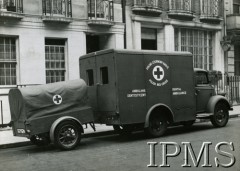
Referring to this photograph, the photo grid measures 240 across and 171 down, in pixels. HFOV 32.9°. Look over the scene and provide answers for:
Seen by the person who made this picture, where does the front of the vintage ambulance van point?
facing away from the viewer and to the right of the viewer

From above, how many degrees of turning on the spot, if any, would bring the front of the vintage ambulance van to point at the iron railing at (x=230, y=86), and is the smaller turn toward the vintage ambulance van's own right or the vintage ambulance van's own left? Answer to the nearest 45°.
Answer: approximately 45° to the vintage ambulance van's own left
